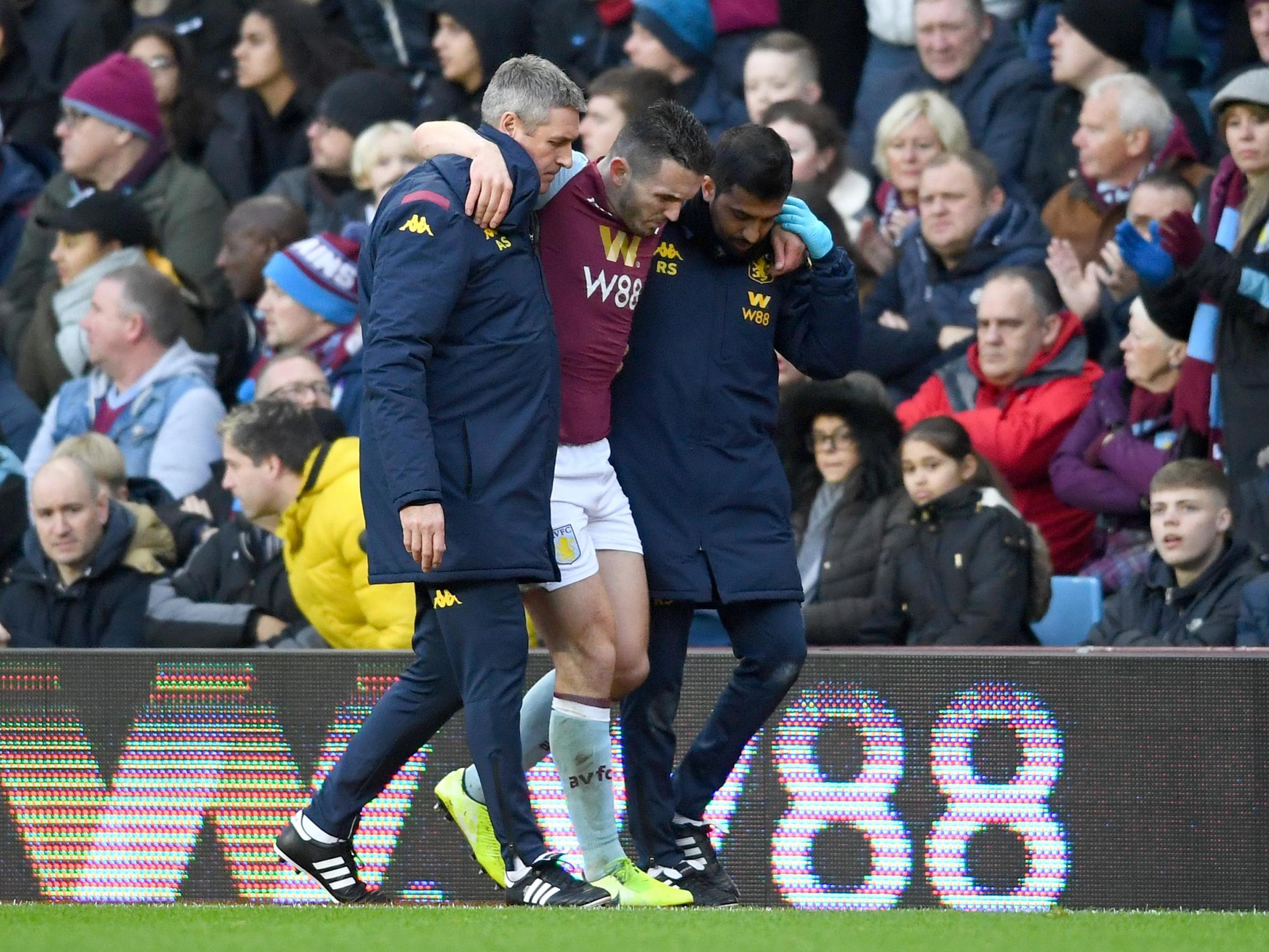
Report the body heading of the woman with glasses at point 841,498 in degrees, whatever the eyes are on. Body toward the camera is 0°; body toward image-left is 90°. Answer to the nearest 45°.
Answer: approximately 45°

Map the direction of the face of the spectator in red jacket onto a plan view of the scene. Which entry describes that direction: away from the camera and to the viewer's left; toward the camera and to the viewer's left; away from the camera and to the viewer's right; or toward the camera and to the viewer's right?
toward the camera and to the viewer's left

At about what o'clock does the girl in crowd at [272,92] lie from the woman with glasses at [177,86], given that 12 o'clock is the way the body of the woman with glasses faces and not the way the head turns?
The girl in crowd is roughly at 8 o'clock from the woman with glasses.

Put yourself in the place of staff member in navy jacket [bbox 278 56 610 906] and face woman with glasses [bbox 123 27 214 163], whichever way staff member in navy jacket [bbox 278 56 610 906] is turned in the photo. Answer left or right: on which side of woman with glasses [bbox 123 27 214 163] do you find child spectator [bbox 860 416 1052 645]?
right

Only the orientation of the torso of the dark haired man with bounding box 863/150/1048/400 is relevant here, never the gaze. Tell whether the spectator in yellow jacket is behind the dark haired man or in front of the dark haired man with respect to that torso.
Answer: in front

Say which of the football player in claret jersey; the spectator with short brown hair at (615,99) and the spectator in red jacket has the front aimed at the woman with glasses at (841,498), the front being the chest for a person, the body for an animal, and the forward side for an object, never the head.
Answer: the spectator in red jacket
